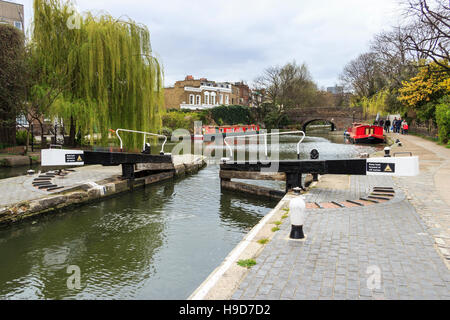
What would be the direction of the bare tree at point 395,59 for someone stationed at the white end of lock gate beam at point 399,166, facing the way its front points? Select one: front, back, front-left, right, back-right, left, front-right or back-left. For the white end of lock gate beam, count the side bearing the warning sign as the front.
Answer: back

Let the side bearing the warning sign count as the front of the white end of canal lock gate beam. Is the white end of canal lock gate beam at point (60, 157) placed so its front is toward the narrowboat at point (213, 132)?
no

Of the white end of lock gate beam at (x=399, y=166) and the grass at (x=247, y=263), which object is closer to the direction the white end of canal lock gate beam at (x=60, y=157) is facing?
the grass

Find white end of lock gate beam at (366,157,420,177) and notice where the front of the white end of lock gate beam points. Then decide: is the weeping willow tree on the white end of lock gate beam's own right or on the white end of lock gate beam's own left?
on the white end of lock gate beam's own right

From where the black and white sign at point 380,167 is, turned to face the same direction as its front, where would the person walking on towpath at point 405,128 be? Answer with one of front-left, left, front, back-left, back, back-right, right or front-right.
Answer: back

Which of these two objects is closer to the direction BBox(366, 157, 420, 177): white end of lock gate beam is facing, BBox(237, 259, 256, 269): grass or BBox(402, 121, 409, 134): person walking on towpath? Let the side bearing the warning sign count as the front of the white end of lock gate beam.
the grass

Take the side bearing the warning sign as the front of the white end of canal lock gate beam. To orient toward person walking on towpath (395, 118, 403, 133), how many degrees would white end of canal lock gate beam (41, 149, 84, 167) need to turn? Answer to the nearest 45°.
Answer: approximately 135° to its left

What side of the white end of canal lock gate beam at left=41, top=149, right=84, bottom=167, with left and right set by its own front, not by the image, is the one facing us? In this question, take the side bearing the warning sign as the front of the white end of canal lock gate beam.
front

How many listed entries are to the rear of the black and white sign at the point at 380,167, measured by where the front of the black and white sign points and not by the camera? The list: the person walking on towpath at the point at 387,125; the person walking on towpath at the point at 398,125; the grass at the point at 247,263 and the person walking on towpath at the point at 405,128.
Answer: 3

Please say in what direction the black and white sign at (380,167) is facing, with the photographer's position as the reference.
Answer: facing the viewer

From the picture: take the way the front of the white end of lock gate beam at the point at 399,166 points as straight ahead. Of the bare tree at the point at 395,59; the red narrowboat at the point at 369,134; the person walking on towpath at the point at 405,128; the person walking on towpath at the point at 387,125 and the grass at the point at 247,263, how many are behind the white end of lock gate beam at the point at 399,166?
4

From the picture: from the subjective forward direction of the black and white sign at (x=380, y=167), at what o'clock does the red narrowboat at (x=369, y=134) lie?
The red narrowboat is roughly at 6 o'clock from the black and white sign.

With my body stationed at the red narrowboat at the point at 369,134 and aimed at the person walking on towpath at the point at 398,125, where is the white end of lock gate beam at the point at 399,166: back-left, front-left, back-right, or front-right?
back-right

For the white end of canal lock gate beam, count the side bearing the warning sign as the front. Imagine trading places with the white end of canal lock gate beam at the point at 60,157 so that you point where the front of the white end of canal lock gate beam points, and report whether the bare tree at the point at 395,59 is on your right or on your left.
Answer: on your left

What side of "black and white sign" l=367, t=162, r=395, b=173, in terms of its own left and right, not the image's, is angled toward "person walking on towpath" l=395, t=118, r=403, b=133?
back

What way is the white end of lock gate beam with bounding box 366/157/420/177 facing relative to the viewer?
toward the camera
